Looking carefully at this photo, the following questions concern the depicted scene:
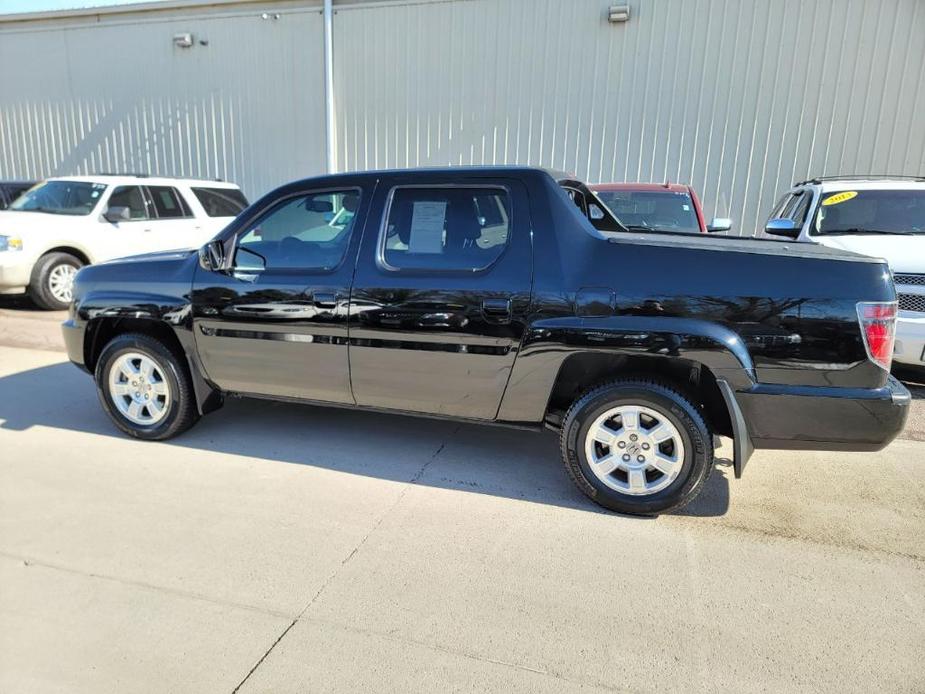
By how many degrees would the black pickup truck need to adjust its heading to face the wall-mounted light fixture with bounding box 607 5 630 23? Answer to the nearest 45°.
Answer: approximately 90° to its right

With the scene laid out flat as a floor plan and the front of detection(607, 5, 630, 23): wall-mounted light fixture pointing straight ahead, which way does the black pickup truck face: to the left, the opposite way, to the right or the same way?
to the right

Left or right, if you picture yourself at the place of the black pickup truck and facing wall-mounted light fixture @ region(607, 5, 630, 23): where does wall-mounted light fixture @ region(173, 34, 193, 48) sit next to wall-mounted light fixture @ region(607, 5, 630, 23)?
left

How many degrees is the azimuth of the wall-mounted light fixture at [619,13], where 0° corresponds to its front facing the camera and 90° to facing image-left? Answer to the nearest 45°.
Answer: approximately 0°

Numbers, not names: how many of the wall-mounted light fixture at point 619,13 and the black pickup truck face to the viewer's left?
1

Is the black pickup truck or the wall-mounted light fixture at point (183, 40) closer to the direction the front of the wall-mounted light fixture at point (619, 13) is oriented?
the black pickup truck

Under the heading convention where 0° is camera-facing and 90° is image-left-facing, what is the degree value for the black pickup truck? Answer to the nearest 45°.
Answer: approximately 90°

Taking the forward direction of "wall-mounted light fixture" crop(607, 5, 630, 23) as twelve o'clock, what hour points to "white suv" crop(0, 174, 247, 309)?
The white suv is roughly at 2 o'clock from the wall-mounted light fixture.

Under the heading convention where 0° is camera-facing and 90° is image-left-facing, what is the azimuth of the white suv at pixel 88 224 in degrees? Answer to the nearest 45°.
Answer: approximately 45°

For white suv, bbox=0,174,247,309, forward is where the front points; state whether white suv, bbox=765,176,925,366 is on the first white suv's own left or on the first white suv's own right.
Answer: on the first white suv's own left

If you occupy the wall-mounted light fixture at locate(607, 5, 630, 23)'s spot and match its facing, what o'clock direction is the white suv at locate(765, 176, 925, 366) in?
The white suv is roughly at 11 o'clock from the wall-mounted light fixture.
